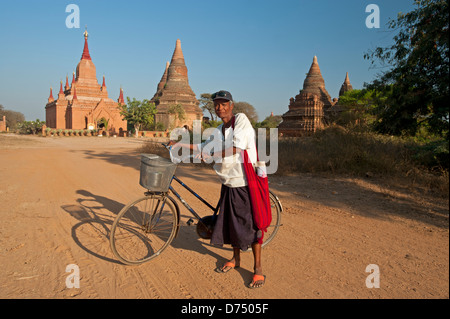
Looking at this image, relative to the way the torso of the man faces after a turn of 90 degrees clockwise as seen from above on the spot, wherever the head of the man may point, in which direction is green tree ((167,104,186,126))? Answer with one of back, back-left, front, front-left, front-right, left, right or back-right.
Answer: front-right

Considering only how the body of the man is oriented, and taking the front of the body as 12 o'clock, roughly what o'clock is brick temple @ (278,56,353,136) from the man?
The brick temple is roughly at 5 o'clock from the man.

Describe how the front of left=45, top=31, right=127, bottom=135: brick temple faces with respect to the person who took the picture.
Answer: facing the viewer and to the right of the viewer

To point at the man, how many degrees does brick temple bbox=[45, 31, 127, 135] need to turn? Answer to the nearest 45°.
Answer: approximately 45° to its right

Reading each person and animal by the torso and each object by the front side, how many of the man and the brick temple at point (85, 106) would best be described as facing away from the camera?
0

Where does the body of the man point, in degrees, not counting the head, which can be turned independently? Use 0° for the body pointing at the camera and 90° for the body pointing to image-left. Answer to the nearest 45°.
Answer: approximately 45°
